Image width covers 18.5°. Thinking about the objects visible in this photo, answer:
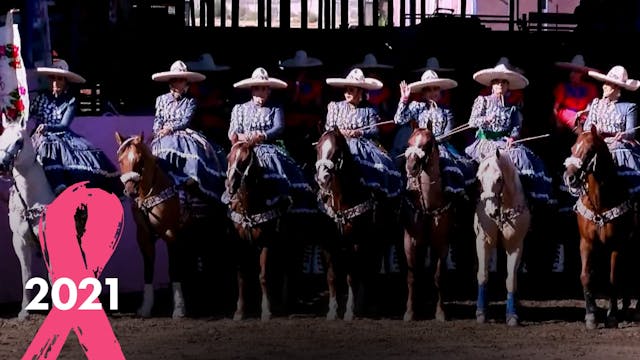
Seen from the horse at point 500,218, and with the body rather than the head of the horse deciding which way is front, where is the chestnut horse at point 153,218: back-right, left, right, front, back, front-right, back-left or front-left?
right

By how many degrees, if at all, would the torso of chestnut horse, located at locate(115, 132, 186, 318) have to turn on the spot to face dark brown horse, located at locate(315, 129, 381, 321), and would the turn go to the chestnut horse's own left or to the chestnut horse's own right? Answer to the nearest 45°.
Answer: approximately 135° to the chestnut horse's own left

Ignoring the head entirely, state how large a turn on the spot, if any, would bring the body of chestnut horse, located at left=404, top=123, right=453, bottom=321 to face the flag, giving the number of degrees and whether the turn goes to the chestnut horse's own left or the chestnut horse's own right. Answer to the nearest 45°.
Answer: approximately 90° to the chestnut horse's own right

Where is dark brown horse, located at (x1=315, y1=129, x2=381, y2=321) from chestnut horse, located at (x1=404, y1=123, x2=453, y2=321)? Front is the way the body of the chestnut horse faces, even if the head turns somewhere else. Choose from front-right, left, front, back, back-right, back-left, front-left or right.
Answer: right

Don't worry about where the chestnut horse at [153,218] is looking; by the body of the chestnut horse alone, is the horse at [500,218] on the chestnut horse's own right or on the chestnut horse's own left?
on the chestnut horse's own left

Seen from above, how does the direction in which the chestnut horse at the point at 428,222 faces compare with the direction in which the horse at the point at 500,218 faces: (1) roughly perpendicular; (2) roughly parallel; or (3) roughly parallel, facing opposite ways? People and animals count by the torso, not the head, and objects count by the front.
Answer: roughly parallel

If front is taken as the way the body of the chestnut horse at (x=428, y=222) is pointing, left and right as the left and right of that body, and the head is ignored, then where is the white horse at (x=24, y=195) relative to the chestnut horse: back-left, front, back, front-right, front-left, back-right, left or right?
right

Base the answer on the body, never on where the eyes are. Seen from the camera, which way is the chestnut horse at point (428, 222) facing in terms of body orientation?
toward the camera

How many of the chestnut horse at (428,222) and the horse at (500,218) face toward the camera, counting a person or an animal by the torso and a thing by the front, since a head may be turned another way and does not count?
2

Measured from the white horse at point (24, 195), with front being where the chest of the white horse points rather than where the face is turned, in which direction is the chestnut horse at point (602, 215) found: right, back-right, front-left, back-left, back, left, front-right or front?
back-left

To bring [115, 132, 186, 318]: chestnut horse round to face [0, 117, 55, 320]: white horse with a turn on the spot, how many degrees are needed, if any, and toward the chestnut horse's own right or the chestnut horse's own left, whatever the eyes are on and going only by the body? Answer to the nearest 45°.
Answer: approximately 45° to the chestnut horse's own right

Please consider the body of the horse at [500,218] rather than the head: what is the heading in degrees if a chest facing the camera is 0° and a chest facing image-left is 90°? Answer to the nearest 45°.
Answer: approximately 0°
